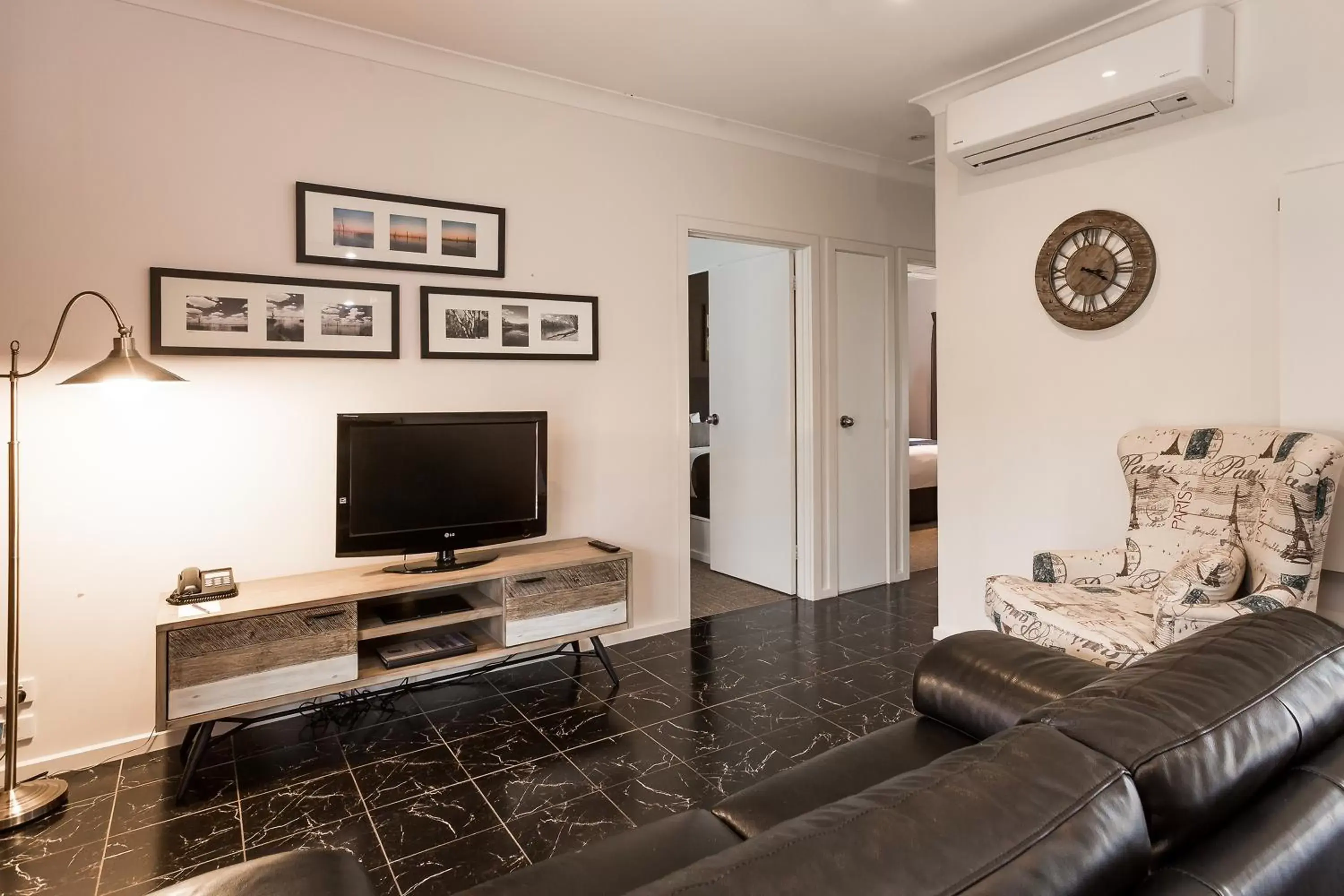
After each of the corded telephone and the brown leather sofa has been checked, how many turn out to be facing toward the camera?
1

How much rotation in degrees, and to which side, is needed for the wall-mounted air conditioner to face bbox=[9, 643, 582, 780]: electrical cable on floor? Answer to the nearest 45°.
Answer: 0° — it already faces it

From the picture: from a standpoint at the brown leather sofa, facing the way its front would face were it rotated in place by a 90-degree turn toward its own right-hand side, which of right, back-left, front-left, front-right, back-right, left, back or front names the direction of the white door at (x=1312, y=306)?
front

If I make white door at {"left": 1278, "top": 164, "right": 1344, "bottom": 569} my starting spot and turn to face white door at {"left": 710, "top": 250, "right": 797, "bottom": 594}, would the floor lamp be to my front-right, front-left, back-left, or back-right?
front-left

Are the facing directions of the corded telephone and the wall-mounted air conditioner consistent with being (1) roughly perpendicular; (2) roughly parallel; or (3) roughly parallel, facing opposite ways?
roughly perpendicular

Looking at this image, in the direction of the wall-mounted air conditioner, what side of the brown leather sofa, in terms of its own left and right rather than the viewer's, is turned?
right

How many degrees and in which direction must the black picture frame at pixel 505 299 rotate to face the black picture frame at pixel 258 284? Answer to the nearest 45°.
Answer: approximately 90° to its right

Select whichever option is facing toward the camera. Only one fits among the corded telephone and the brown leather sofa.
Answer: the corded telephone

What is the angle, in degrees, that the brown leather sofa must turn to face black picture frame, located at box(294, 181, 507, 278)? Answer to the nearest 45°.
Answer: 0° — it already faces it

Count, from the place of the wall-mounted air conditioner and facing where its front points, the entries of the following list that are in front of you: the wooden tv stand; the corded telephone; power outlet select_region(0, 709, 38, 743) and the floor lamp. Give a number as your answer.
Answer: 4

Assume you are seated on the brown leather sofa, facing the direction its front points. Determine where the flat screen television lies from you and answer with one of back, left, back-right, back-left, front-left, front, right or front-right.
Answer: front

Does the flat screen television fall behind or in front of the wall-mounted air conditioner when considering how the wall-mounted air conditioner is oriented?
in front

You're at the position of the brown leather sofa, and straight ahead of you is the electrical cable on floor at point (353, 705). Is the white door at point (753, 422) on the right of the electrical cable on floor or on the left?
right

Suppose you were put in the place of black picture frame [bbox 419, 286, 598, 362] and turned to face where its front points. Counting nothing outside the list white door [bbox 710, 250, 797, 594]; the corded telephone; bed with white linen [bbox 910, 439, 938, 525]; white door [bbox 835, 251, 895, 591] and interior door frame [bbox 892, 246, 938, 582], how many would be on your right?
1

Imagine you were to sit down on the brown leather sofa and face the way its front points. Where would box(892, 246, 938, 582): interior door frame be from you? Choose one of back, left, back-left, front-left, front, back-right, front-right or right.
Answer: front-right

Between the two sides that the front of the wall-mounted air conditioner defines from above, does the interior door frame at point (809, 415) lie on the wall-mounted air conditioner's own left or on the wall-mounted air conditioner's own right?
on the wall-mounted air conditioner's own right

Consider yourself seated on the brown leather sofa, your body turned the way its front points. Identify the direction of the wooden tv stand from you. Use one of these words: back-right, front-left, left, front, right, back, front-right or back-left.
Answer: front

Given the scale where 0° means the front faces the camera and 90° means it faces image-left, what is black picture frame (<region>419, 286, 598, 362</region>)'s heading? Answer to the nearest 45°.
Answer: approximately 315°

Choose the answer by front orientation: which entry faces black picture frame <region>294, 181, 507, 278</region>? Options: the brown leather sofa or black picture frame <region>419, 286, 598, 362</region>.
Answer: the brown leather sofa

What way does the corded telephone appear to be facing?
toward the camera

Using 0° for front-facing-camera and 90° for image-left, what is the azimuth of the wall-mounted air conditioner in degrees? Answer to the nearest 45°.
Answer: approximately 45°

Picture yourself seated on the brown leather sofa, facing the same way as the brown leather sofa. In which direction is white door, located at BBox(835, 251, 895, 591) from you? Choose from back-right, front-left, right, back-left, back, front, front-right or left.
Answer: front-right
